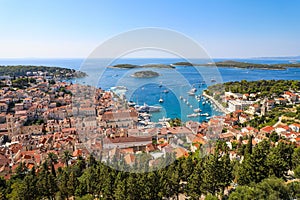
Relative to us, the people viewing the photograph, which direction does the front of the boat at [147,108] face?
facing to the right of the viewer
